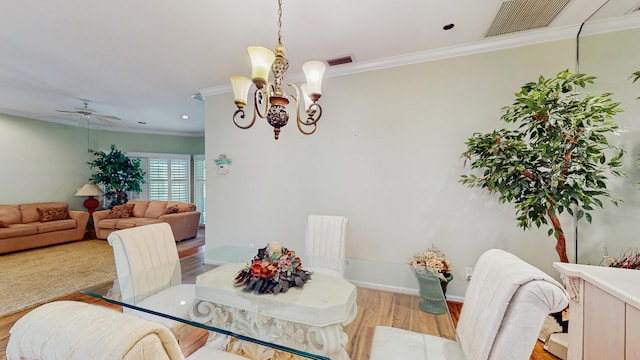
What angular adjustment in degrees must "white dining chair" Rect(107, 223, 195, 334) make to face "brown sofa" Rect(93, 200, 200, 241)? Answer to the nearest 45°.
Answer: approximately 135° to its left

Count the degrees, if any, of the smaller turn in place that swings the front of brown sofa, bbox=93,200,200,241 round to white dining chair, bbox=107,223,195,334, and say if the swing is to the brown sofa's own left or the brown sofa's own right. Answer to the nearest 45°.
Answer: approximately 45° to the brown sofa's own left

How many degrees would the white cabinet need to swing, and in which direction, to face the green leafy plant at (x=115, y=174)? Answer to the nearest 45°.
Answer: approximately 45° to its right

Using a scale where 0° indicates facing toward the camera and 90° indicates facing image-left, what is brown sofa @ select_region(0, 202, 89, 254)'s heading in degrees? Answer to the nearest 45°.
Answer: approximately 315°

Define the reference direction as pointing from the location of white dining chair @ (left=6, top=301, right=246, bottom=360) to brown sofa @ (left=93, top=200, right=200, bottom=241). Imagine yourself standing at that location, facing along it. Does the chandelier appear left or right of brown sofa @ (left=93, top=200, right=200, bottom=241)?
right

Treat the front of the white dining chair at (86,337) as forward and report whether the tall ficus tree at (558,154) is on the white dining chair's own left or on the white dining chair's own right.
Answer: on the white dining chair's own right

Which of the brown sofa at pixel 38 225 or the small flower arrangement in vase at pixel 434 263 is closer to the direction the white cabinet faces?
the brown sofa

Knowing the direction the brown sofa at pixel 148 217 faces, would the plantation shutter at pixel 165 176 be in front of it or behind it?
behind

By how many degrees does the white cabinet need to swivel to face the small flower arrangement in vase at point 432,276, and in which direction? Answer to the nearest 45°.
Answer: approximately 45° to its right

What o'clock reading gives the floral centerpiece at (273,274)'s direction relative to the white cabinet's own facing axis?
The floral centerpiece is roughly at 12 o'clock from the white cabinet.

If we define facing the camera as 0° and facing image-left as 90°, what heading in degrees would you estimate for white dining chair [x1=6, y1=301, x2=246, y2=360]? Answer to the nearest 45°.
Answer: approximately 225°

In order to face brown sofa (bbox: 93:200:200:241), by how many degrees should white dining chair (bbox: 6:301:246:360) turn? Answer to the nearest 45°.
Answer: approximately 45° to its left

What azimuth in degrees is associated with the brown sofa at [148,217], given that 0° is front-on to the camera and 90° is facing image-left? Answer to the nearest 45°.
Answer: approximately 45°

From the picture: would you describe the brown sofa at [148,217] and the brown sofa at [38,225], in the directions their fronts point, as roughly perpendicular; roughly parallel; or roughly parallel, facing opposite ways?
roughly perpendicular
